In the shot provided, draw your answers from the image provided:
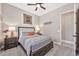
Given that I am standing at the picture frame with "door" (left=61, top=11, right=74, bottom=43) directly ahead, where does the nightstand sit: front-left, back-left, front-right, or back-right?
back-right

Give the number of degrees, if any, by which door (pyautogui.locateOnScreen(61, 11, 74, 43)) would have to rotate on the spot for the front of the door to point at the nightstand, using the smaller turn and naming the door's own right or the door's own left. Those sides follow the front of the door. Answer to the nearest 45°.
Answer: approximately 45° to the door's own right

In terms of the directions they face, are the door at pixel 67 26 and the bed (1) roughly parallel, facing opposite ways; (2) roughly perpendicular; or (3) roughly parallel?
roughly perpendicular

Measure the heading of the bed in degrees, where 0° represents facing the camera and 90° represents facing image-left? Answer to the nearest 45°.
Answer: approximately 315°

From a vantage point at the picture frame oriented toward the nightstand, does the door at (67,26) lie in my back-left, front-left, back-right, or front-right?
back-left

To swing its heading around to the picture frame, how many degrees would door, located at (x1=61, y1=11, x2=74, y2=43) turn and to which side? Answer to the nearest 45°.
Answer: approximately 45° to its right
